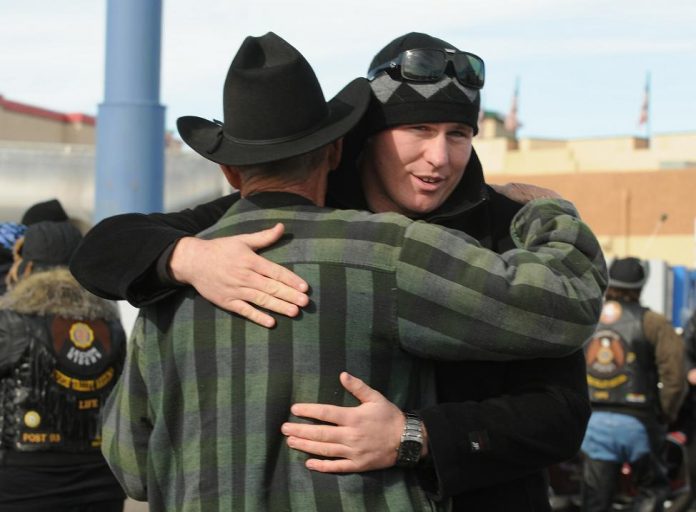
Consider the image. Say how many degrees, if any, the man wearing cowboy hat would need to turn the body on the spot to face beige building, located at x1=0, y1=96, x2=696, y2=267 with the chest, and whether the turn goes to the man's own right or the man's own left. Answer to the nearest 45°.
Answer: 0° — they already face it

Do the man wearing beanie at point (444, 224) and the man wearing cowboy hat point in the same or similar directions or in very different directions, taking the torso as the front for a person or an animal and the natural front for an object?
very different directions

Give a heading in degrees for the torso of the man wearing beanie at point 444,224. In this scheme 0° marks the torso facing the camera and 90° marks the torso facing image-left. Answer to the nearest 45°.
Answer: approximately 0°

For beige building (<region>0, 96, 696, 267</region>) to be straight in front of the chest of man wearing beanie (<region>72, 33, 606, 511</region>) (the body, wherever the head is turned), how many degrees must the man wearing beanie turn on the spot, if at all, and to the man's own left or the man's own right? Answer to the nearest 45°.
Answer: approximately 180°

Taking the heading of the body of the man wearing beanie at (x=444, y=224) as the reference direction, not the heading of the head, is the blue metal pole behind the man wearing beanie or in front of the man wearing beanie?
behind

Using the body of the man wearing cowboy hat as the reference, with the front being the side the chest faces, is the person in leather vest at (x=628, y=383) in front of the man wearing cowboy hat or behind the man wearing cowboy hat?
in front

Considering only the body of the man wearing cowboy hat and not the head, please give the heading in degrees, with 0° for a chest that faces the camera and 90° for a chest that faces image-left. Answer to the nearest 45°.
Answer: approximately 180°

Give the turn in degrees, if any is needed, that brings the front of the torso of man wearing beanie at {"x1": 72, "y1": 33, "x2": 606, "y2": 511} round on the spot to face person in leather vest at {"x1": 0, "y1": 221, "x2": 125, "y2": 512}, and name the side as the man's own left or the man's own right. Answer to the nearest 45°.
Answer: approximately 135° to the man's own right

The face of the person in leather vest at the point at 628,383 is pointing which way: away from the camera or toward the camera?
away from the camera

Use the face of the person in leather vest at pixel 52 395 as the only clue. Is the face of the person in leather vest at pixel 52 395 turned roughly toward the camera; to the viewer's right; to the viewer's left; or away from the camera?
away from the camera
